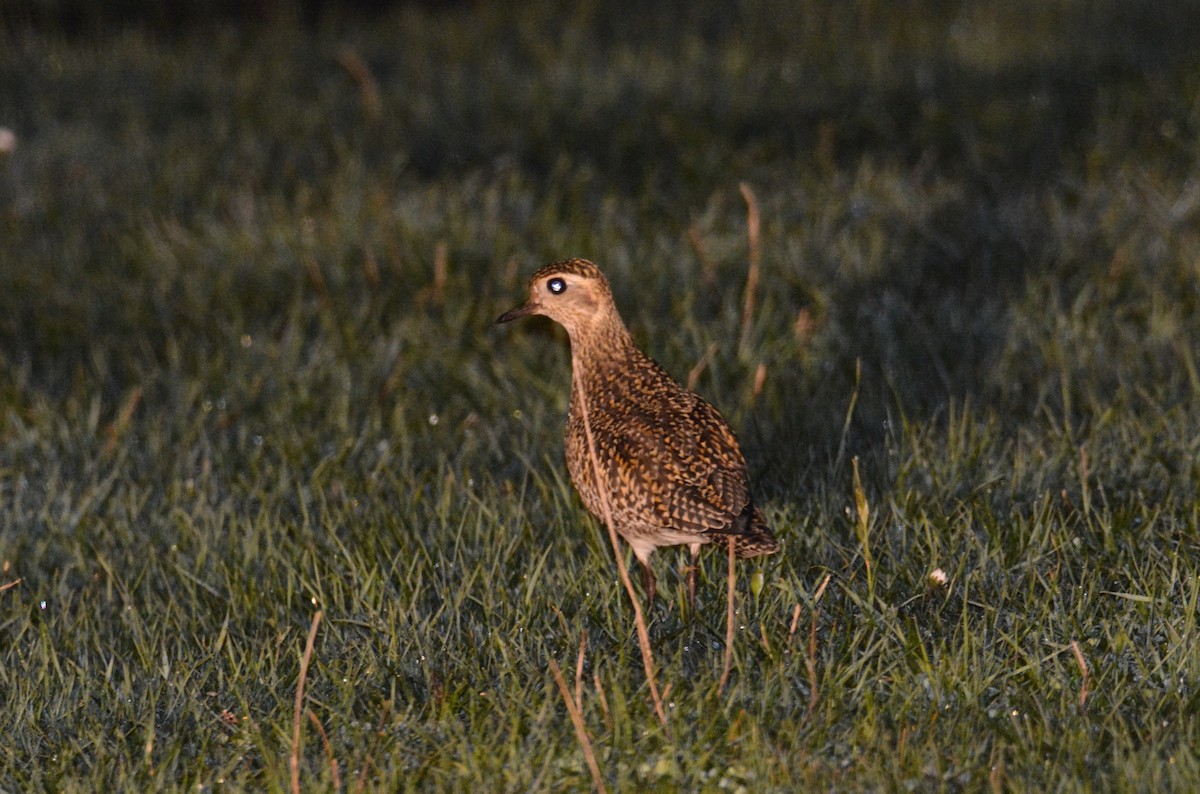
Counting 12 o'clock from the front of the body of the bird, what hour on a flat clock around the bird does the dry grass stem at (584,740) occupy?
The dry grass stem is roughly at 9 o'clock from the bird.

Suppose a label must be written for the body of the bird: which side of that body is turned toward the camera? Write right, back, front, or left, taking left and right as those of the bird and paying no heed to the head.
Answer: left

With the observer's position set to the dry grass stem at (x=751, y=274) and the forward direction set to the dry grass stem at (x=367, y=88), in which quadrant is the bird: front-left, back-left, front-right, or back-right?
back-left

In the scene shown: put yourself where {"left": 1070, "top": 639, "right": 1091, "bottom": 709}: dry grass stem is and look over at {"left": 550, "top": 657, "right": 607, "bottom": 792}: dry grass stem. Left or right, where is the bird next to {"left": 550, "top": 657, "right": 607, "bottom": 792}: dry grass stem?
right

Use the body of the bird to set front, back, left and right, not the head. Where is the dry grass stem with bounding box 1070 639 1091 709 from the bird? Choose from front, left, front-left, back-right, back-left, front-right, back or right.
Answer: back-left

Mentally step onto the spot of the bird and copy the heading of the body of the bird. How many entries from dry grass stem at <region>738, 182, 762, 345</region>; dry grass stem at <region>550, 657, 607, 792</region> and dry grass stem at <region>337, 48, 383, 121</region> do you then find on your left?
1

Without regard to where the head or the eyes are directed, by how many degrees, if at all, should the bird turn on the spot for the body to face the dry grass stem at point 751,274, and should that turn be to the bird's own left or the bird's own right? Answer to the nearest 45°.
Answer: approximately 90° to the bird's own right
